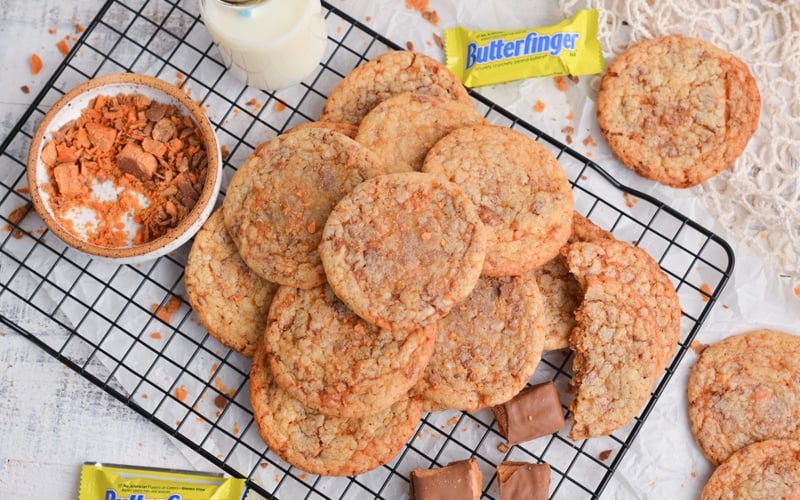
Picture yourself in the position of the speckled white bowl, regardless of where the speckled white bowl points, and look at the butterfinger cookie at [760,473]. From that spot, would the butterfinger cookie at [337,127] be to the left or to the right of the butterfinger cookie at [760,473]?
left

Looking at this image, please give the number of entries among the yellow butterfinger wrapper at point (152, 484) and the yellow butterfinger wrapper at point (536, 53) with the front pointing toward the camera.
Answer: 2

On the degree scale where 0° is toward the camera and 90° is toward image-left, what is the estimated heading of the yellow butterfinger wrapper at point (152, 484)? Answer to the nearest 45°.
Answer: approximately 0°

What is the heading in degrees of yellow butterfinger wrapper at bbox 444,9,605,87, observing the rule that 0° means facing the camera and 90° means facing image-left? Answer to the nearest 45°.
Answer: approximately 0°
